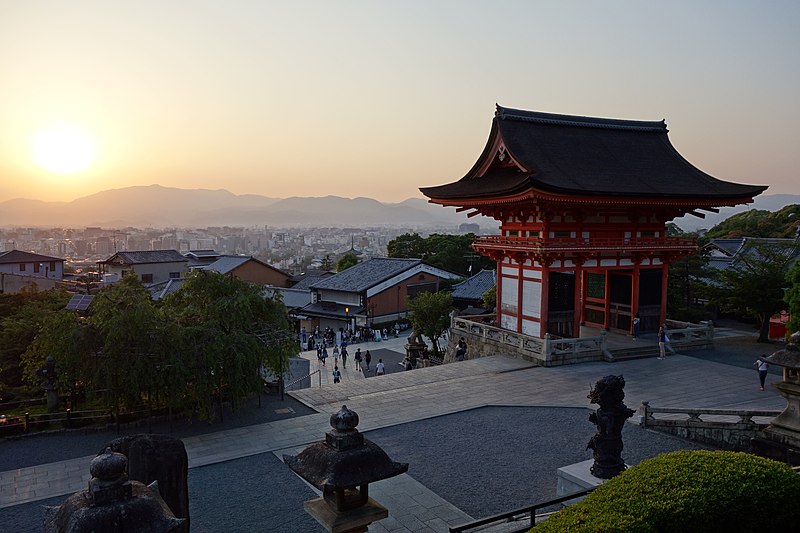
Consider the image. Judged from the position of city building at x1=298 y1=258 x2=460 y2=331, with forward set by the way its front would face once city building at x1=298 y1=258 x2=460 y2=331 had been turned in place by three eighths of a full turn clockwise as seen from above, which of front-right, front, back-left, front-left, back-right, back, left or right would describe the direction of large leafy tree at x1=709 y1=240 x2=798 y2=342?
back-right

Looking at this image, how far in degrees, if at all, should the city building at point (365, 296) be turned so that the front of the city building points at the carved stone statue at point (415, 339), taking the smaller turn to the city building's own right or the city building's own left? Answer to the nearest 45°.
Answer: approximately 45° to the city building's own left

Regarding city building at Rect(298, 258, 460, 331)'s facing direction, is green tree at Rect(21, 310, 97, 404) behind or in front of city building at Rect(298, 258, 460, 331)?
in front

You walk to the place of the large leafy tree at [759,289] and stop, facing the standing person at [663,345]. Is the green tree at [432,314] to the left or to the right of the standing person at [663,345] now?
right

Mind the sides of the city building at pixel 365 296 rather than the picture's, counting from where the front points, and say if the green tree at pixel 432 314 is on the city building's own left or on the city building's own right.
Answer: on the city building's own left
